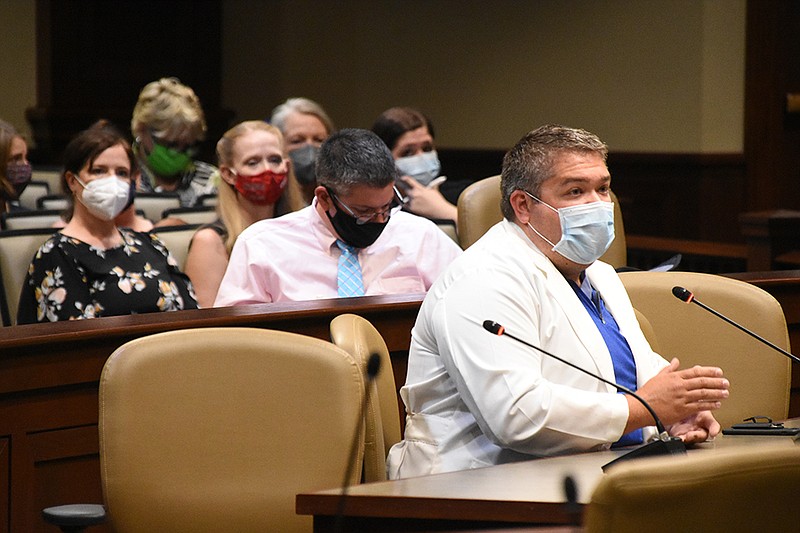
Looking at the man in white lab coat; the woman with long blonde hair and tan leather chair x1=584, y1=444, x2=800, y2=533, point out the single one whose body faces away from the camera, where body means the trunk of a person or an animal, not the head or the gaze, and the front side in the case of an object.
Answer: the tan leather chair

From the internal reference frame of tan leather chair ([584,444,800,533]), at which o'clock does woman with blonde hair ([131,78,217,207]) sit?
The woman with blonde hair is roughly at 11 o'clock from the tan leather chair.

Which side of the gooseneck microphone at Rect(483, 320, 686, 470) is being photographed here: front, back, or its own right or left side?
left

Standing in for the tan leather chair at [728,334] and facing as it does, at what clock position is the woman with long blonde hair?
The woman with long blonde hair is roughly at 4 o'clock from the tan leather chair.

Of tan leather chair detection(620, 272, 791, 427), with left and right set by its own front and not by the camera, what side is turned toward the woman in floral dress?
right

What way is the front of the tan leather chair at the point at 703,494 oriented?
away from the camera

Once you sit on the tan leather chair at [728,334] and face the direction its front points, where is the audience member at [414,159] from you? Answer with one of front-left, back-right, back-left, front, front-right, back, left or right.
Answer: back-right

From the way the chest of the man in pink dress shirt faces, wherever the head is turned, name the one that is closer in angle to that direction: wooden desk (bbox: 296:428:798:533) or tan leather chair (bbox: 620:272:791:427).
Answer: the wooden desk

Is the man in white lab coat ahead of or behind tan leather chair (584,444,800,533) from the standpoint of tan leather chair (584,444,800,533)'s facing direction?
ahead
